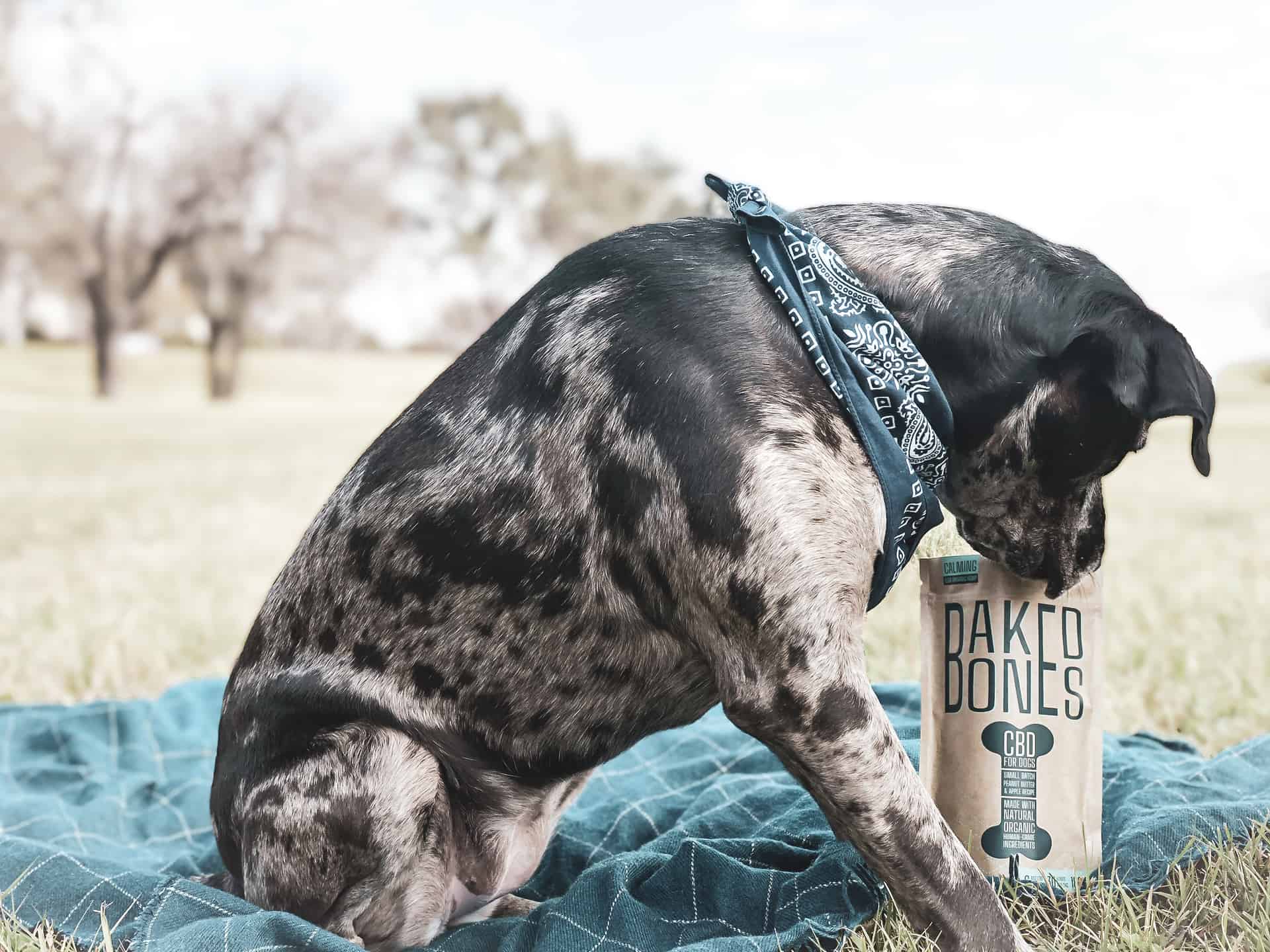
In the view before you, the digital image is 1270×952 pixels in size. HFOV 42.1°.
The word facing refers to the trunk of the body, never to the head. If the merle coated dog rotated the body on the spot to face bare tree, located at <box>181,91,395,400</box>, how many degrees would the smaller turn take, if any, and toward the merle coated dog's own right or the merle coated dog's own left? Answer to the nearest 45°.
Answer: approximately 90° to the merle coated dog's own left

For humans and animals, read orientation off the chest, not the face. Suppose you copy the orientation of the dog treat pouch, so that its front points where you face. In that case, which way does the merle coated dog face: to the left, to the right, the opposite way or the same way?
to the left

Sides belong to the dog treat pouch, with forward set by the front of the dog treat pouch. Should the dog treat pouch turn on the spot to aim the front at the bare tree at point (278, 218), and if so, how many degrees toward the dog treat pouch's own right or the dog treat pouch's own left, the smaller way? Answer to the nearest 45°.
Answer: approximately 135° to the dog treat pouch's own right

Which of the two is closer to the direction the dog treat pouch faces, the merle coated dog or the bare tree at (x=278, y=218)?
the merle coated dog

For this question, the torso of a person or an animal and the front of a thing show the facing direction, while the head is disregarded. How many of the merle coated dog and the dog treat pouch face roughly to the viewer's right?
1

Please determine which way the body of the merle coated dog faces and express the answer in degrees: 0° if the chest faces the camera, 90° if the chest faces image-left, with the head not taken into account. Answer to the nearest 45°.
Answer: approximately 270°

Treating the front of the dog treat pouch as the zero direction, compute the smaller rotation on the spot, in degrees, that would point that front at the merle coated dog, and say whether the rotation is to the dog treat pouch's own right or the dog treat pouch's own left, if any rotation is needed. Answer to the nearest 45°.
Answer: approximately 45° to the dog treat pouch's own right

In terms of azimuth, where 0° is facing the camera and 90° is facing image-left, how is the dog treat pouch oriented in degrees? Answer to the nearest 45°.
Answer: approximately 0°
